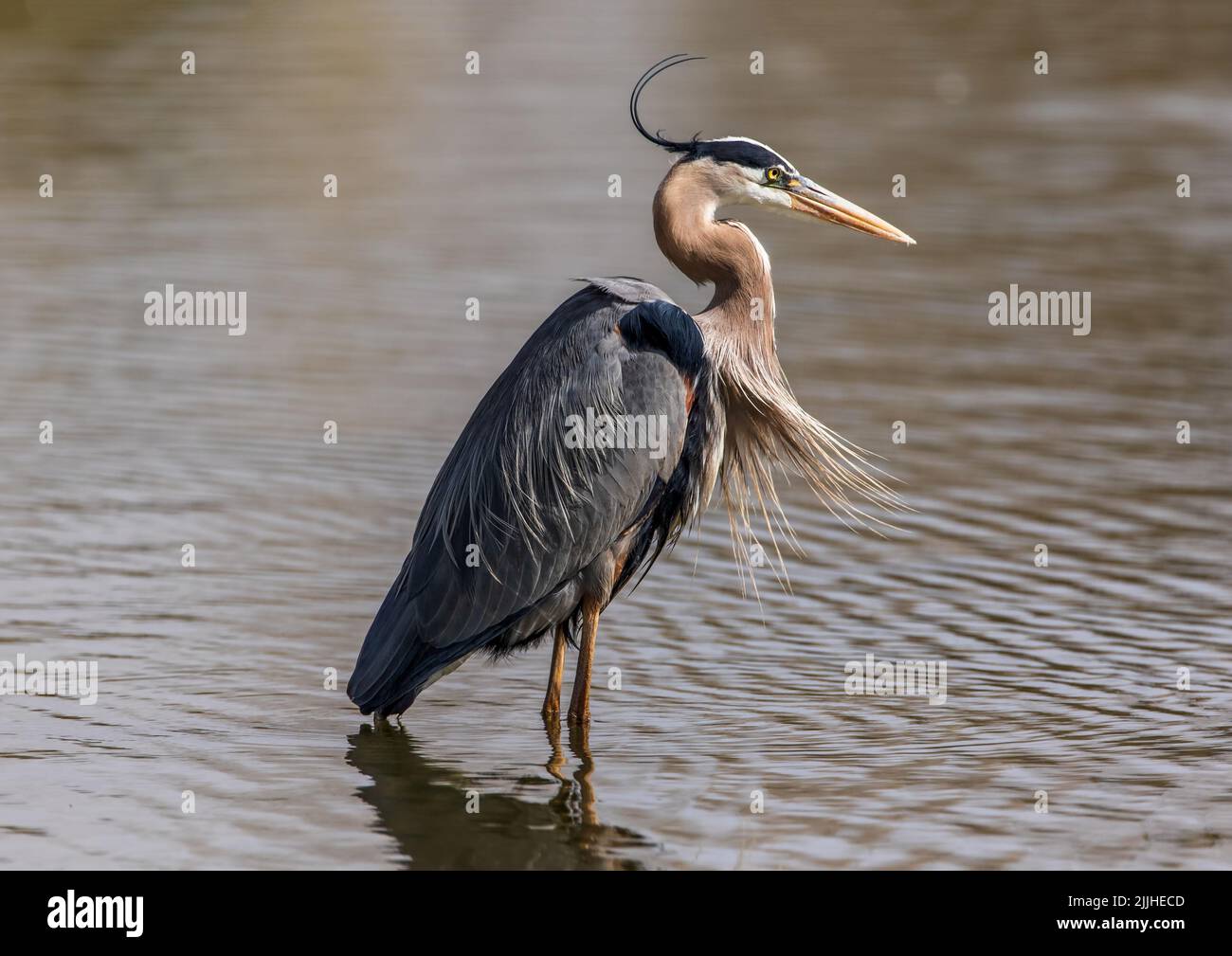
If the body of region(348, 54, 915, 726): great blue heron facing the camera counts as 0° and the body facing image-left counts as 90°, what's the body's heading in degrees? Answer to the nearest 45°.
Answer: approximately 270°
